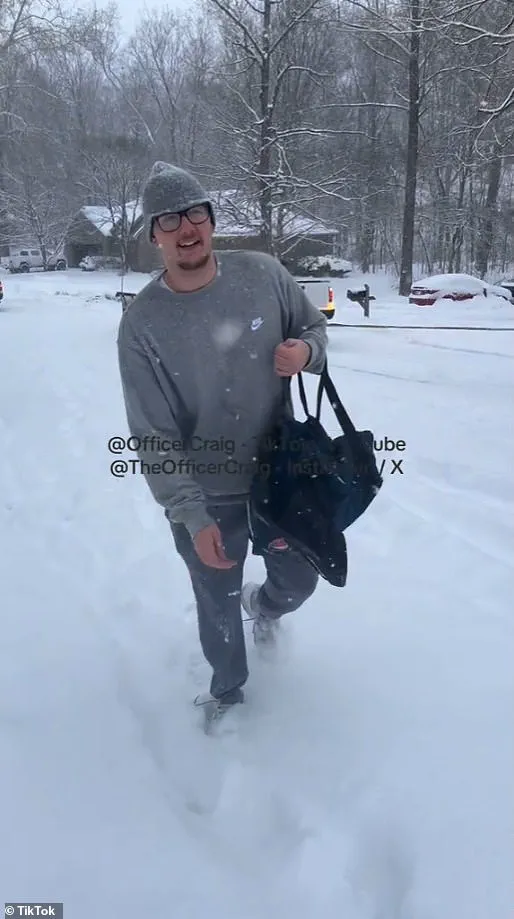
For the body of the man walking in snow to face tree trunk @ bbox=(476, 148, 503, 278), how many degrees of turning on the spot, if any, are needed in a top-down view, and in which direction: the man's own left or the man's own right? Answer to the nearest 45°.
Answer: approximately 135° to the man's own left

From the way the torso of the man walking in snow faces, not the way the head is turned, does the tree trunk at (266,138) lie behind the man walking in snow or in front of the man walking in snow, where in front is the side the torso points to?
behind

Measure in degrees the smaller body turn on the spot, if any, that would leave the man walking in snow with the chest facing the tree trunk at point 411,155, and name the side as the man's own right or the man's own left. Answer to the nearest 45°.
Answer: approximately 180°

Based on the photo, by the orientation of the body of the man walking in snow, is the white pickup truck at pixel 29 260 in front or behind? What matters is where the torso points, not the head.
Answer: behind

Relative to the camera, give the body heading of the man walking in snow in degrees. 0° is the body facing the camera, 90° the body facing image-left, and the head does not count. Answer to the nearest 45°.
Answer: approximately 0°
